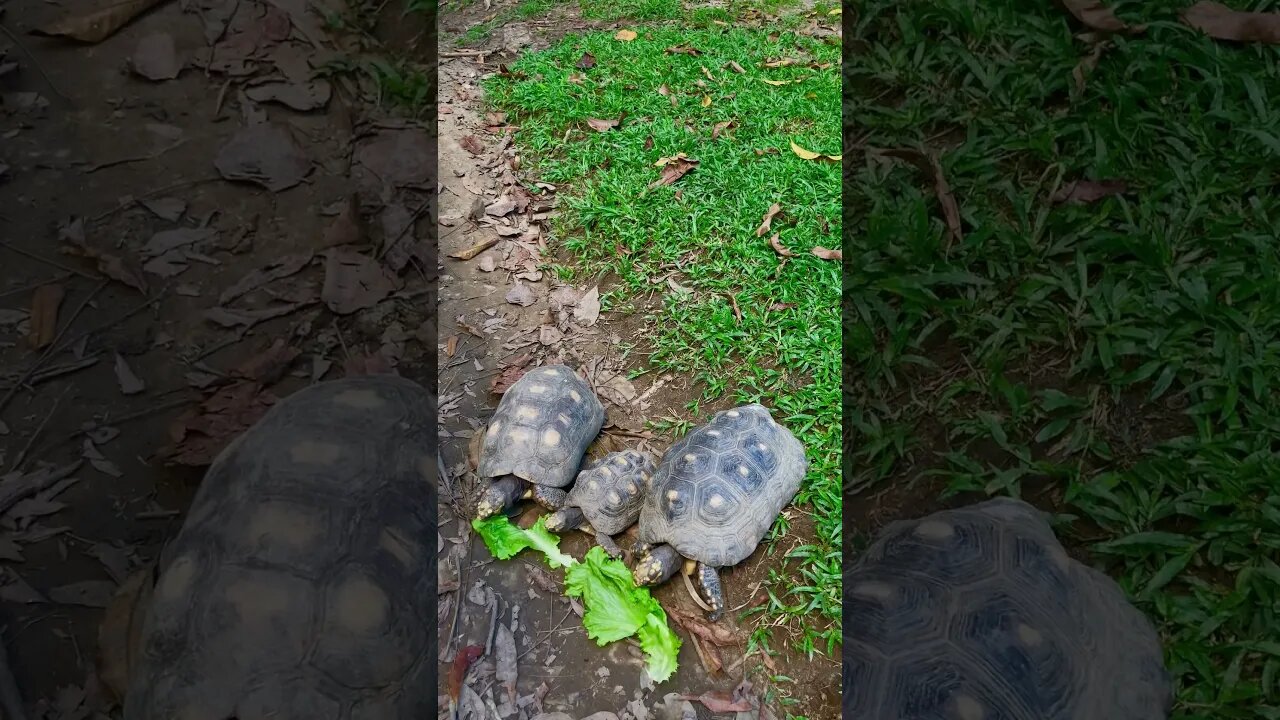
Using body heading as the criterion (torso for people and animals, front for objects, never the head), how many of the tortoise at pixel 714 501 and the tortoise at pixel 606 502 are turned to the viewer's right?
0

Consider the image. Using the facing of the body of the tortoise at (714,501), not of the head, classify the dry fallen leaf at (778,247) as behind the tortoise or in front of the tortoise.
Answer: behind

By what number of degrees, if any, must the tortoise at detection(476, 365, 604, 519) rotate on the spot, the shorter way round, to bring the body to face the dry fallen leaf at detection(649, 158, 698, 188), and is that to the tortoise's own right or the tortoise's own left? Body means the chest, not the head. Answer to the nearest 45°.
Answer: approximately 180°

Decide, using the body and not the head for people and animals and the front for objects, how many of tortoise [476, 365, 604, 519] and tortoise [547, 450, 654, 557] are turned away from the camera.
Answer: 0

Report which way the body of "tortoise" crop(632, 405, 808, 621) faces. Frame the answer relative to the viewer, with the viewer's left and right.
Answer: facing the viewer and to the left of the viewer

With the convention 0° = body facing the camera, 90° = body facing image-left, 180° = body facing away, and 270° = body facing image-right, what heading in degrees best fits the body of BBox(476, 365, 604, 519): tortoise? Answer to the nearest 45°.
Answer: approximately 45°

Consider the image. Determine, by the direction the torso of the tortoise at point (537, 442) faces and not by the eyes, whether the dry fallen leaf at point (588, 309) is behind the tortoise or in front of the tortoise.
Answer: behind
